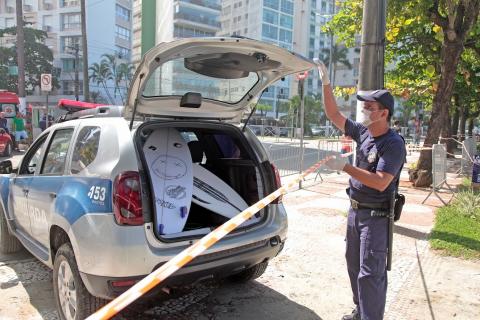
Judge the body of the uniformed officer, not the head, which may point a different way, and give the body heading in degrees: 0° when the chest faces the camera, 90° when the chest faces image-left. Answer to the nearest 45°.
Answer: approximately 45°

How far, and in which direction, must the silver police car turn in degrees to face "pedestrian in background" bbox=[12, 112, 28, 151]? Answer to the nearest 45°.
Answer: approximately 45° to its right

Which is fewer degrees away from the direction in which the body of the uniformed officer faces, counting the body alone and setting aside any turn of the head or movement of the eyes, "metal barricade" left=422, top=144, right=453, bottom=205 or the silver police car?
the silver police car

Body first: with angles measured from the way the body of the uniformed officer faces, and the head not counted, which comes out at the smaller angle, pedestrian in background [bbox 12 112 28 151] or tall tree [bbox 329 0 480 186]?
the pedestrian in background

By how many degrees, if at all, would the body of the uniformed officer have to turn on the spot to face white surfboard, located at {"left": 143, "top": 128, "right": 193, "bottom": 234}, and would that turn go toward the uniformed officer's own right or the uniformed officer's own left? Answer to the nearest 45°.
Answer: approximately 45° to the uniformed officer's own right

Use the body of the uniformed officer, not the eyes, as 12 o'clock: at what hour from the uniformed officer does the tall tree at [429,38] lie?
The tall tree is roughly at 5 o'clock from the uniformed officer.

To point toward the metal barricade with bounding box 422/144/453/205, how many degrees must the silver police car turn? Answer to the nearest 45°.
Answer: approximately 90° to its right

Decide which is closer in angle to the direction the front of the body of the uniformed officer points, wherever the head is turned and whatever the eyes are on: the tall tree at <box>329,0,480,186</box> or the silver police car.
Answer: the silver police car

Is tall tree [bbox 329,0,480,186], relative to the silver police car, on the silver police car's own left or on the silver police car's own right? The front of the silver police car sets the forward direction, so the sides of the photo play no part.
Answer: on the silver police car's own right

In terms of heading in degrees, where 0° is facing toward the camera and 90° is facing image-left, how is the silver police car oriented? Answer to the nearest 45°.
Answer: approximately 135°

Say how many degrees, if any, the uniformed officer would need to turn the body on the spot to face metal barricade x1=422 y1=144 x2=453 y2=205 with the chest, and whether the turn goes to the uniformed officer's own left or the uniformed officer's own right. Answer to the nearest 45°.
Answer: approximately 135° to the uniformed officer's own right
